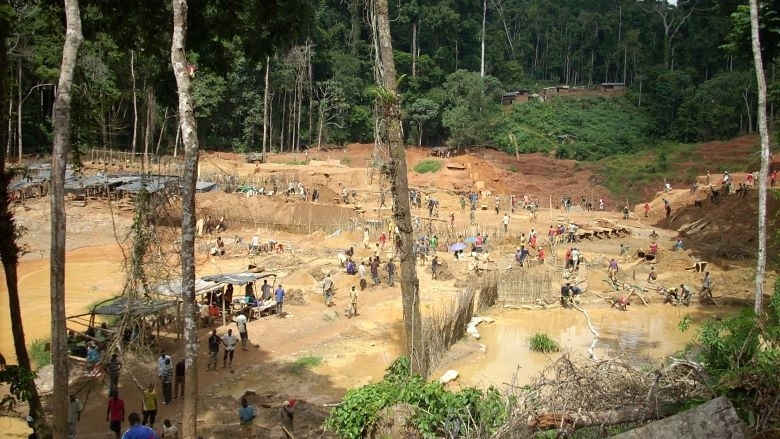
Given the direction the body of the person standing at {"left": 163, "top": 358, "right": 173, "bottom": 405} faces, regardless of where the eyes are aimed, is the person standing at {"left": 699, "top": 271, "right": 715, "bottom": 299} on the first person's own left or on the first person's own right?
on the first person's own right

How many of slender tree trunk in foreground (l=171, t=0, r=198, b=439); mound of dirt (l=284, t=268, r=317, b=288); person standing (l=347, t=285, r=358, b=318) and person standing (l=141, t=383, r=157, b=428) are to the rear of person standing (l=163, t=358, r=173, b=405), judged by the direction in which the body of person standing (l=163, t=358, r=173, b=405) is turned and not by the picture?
2

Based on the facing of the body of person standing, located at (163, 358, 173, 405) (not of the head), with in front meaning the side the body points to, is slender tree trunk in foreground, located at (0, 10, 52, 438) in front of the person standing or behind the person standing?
behind

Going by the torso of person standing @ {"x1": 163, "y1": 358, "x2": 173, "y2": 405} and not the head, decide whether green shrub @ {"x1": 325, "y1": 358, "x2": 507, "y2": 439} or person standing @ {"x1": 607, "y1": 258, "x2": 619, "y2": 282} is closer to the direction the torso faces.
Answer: the person standing

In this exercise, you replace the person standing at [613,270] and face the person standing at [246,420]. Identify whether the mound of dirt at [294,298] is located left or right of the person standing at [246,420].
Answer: right

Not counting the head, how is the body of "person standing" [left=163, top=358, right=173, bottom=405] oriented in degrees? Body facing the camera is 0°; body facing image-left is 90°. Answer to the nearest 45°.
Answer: approximately 180°
